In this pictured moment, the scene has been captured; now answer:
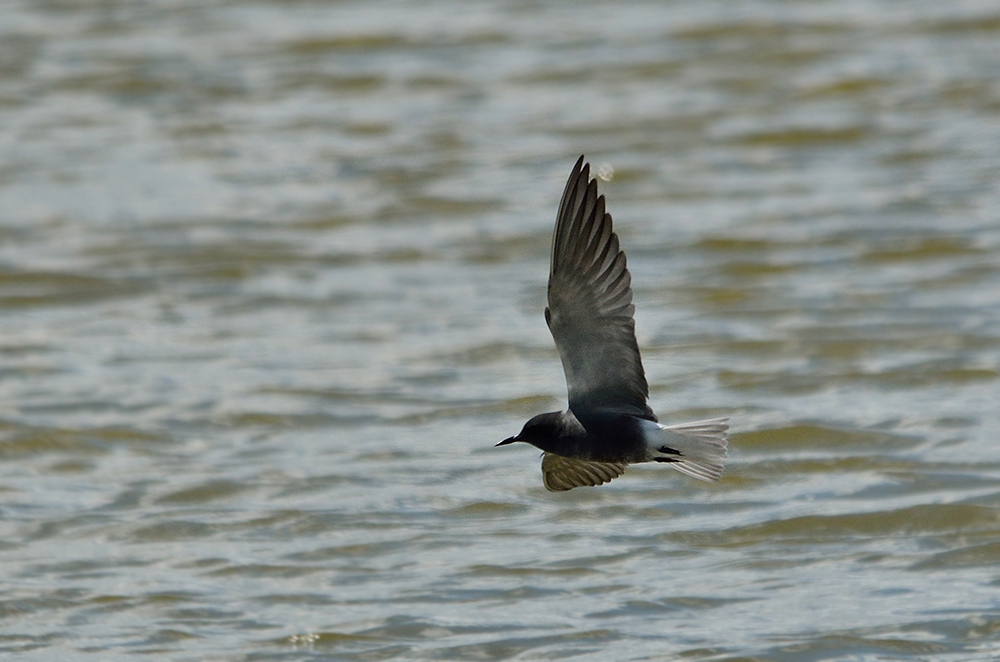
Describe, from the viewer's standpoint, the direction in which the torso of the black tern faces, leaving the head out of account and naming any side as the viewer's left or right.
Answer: facing to the left of the viewer
